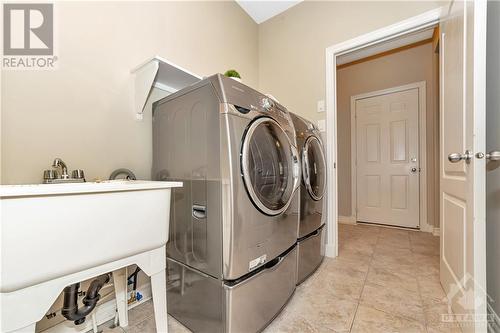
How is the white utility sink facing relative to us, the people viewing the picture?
facing the viewer and to the right of the viewer

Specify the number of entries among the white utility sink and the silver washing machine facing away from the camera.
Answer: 0

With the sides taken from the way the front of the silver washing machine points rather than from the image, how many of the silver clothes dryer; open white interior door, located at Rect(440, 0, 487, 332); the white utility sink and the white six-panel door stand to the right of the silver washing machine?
1

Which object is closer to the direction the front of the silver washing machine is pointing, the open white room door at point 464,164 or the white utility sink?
the open white room door

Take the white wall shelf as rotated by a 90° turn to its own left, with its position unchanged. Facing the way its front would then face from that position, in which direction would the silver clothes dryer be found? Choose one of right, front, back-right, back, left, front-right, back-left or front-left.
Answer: front-right

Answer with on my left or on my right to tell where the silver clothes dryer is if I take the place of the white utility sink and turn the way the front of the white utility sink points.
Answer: on my left

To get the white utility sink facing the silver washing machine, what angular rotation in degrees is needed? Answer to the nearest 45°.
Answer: approximately 45° to its left

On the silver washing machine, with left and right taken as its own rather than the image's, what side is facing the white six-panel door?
left

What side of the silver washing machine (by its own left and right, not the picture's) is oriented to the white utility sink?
right

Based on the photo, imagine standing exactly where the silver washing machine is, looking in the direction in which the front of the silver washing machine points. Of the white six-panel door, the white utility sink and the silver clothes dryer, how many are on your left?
2

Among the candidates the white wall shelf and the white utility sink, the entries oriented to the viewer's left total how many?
0

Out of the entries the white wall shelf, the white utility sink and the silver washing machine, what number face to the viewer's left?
0
